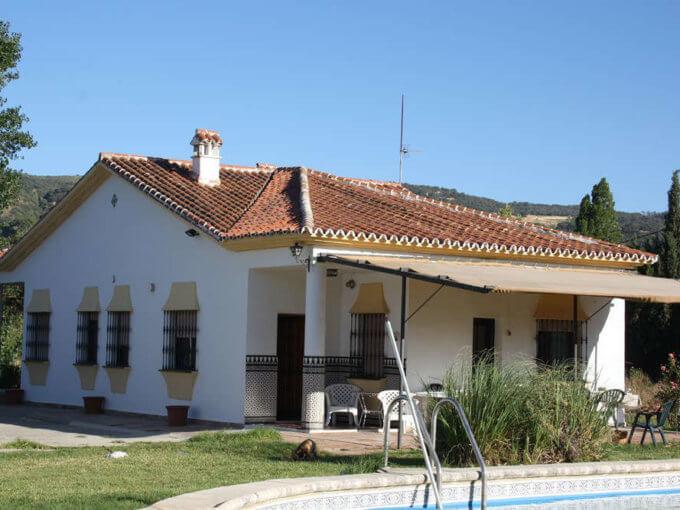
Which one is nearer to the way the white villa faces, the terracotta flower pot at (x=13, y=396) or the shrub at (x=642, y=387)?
the shrub

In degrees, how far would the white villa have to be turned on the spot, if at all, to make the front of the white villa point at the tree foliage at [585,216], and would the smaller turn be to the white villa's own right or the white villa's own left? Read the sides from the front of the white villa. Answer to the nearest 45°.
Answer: approximately 90° to the white villa's own left

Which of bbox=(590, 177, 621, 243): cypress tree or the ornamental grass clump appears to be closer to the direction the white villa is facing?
the ornamental grass clump

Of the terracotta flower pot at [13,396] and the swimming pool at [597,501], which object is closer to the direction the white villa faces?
the swimming pool

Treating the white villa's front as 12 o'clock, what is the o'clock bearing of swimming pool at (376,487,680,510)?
The swimming pool is roughly at 1 o'clock from the white villa.

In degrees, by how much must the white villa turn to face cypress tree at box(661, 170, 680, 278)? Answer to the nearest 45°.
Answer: approximately 90° to its left

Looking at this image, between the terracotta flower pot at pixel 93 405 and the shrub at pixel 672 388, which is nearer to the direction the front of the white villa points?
the shrub

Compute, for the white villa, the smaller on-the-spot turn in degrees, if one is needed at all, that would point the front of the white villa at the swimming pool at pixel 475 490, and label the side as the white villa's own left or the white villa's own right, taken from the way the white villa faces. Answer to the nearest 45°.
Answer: approximately 45° to the white villa's own right

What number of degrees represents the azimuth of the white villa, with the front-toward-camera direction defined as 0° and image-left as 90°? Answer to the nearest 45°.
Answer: approximately 315°

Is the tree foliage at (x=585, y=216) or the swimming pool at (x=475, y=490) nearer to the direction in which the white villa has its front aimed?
the swimming pool
